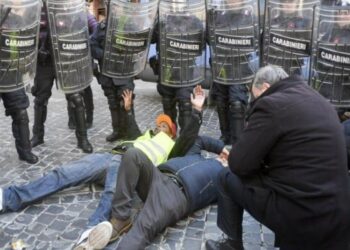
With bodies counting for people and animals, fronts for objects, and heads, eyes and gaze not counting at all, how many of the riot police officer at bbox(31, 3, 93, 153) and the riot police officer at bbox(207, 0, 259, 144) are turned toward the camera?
2

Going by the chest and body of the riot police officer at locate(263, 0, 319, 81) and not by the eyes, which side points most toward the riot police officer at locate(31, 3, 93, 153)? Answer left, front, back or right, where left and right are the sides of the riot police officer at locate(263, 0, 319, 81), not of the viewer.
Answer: right

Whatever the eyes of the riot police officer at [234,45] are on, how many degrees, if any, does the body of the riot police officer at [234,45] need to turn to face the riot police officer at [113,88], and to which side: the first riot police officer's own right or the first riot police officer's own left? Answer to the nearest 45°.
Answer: approximately 90° to the first riot police officer's own right

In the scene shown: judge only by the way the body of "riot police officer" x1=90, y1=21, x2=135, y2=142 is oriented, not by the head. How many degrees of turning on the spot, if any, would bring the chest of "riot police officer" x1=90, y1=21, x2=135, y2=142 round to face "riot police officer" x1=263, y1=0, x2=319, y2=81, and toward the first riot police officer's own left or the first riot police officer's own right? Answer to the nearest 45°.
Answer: approximately 90° to the first riot police officer's own left

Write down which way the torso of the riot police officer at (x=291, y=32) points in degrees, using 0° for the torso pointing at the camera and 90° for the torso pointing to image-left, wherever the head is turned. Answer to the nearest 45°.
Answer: approximately 0°

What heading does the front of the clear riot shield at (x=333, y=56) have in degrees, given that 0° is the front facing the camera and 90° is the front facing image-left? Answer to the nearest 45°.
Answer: approximately 0°

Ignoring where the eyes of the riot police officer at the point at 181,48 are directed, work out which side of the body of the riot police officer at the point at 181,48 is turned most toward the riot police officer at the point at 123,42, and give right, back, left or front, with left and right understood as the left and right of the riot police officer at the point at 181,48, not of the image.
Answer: right
